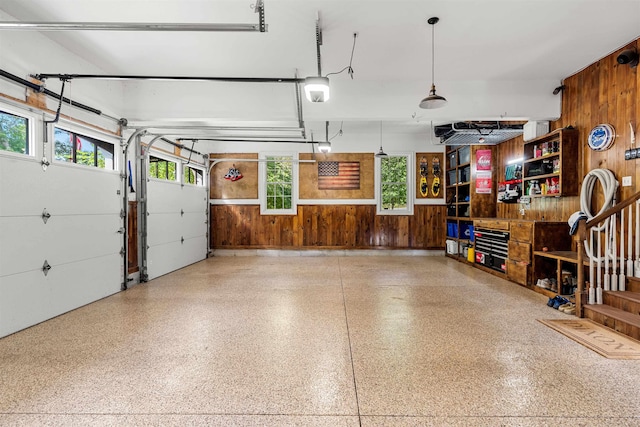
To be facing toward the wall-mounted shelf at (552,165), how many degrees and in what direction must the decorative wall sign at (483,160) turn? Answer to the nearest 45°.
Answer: approximately 45° to its left

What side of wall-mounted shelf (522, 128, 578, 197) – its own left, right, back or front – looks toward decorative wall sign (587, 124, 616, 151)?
left

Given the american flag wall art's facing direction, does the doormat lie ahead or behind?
ahead

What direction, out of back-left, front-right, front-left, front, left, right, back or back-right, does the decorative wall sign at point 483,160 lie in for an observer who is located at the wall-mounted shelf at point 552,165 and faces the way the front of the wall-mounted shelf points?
right

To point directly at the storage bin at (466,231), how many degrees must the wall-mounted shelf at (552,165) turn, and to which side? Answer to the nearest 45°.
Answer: approximately 90° to its right

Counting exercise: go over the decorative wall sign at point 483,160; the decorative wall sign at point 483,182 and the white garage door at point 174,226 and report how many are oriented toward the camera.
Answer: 2

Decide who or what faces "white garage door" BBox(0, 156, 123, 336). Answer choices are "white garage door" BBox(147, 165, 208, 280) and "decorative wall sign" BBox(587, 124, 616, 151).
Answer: the decorative wall sign

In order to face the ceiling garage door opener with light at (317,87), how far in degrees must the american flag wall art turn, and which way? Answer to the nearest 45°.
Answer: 0° — it already faces it

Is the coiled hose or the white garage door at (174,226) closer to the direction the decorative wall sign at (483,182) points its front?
the coiled hose

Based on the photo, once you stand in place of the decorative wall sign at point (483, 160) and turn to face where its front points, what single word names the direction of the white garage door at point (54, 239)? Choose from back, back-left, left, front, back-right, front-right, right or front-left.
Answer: front-right

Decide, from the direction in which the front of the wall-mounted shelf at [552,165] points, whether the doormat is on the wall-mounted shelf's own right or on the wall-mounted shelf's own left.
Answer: on the wall-mounted shelf's own left
